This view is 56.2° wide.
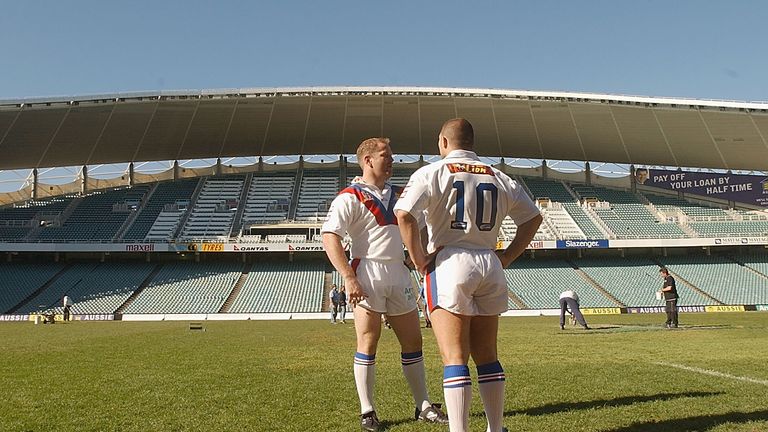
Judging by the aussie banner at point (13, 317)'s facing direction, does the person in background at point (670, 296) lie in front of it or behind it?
in front

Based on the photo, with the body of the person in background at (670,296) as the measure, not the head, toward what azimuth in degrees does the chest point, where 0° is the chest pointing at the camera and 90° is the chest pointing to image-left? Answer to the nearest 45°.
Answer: approximately 90°

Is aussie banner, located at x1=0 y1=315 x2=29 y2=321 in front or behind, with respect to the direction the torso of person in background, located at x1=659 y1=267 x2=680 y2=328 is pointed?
in front

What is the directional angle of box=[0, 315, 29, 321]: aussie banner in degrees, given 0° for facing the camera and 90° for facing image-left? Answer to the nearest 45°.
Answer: approximately 0°

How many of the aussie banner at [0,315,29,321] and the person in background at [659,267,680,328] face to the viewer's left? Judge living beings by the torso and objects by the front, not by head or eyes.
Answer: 1
